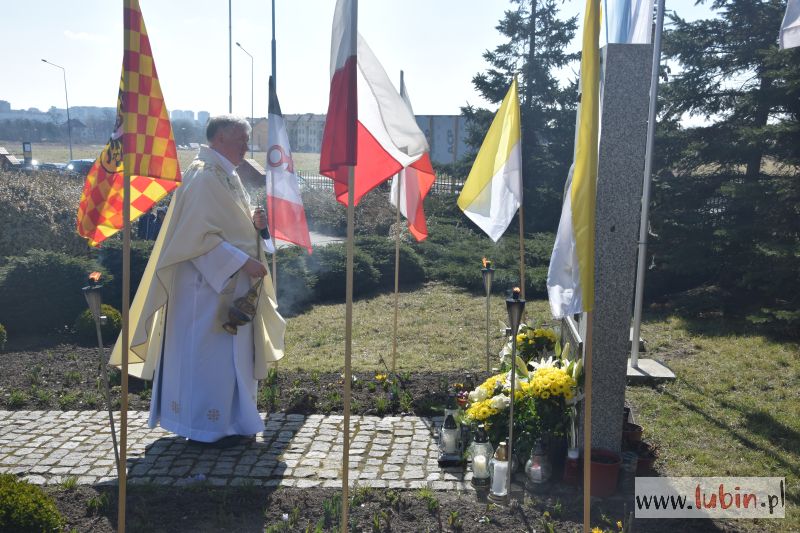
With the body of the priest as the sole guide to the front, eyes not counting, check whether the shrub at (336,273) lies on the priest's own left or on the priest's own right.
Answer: on the priest's own left

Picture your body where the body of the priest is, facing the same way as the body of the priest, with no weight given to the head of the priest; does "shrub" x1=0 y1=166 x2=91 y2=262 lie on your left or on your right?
on your left

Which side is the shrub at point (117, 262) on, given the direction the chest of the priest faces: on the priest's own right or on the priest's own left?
on the priest's own left

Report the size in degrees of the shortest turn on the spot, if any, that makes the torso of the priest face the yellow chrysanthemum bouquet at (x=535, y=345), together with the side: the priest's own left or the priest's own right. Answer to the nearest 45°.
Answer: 0° — they already face it

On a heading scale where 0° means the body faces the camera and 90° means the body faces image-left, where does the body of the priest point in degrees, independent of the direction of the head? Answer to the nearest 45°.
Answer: approximately 270°

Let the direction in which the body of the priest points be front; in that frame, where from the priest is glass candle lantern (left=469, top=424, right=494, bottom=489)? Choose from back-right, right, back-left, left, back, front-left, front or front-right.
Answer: front-right

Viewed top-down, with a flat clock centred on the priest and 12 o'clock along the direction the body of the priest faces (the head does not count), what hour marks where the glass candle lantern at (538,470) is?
The glass candle lantern is roughly at 1 o'clock from the priest.

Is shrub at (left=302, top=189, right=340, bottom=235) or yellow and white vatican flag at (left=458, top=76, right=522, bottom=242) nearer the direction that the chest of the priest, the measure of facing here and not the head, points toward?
the yellow and white vatican flag

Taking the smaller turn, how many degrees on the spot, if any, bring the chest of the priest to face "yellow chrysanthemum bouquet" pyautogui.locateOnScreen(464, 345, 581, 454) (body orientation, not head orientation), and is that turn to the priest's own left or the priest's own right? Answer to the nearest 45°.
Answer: approximately 45° to the priest's own right

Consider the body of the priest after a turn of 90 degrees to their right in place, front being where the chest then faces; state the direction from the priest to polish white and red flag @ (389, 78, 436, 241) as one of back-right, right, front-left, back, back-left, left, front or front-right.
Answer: back-left

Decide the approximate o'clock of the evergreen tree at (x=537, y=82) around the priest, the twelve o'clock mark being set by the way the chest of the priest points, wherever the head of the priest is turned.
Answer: The evergreen tree is roughly at 10 o'clock from the priest.

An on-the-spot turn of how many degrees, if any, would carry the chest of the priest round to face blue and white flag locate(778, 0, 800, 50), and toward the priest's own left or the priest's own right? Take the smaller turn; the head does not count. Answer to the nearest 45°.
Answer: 0° — they already face it

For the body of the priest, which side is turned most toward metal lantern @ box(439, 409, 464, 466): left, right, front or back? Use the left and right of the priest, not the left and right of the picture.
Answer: front

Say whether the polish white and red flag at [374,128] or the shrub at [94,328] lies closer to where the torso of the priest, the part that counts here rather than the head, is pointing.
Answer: the polish white and red flag

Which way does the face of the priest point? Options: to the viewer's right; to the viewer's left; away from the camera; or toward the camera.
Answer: to the viewer's right
